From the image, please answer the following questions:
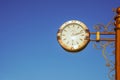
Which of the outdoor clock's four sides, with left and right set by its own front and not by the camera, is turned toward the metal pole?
left

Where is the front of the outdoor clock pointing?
toward the camera
